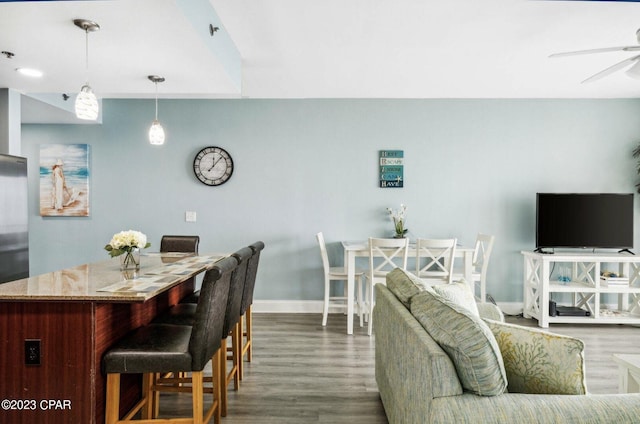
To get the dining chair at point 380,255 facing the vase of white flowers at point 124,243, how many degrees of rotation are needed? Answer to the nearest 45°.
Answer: approximately 135° to its left

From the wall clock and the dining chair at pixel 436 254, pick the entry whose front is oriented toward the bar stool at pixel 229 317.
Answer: the wall clock

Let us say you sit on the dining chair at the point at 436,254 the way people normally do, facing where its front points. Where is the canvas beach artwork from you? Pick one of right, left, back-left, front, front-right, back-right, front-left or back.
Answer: left

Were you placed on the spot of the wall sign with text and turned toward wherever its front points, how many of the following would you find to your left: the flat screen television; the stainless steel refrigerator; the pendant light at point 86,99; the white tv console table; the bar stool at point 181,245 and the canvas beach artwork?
2

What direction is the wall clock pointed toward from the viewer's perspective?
toward the camera

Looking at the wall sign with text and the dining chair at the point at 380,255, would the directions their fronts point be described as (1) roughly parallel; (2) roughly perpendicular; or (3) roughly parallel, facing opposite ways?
roughly parallel, facing opposite ways

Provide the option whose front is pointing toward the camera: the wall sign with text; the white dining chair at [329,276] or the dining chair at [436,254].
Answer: the wall sign with text

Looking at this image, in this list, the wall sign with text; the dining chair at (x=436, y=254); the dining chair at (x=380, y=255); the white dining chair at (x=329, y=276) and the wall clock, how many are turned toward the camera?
2

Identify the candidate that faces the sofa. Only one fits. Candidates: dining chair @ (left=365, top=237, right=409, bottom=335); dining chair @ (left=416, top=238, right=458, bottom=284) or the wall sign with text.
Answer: the wall sign with text

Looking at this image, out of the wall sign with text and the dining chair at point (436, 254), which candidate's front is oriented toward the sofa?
the wall sign with text

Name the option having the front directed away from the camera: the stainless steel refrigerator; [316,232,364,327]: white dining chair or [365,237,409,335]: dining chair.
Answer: the dining chair

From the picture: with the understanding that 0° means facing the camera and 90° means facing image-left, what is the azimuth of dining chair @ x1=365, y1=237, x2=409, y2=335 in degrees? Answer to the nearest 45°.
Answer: approximately 180°

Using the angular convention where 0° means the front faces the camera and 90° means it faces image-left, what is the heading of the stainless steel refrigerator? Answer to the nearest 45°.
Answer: approximately 315°

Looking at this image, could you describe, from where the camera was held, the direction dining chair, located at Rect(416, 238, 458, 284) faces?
facing away from the viewer

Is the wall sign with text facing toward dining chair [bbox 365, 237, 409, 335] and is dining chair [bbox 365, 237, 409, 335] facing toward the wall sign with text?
yes

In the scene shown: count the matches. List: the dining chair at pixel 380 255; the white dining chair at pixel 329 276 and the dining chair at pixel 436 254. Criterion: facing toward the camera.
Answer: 0

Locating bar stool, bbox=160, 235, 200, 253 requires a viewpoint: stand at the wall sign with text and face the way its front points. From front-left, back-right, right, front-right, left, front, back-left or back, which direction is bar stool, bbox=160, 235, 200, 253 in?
front-right

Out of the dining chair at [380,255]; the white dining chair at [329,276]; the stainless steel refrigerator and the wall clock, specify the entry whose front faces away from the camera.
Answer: the dining chair

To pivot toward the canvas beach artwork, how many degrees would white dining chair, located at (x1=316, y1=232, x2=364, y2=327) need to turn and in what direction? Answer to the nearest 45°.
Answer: approximately 180°

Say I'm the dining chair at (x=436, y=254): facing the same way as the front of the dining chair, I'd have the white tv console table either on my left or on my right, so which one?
on my right
